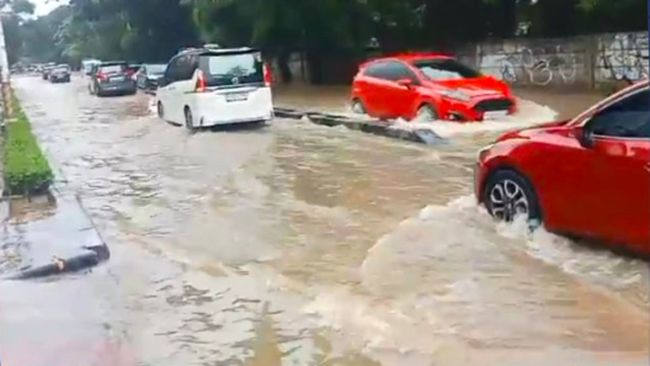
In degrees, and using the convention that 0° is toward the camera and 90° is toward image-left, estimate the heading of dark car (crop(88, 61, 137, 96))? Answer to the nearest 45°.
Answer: approximately 135°

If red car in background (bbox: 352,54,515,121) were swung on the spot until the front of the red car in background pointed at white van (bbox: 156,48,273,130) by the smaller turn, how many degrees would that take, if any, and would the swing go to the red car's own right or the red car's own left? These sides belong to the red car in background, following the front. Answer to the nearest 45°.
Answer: approximately 135° to the red car's own right

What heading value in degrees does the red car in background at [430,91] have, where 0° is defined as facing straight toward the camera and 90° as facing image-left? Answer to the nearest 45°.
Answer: approximately 315°

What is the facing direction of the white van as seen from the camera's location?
facing away from the viewer and to the left of the viewer

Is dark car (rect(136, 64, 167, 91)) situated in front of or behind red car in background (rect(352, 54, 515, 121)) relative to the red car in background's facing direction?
behind

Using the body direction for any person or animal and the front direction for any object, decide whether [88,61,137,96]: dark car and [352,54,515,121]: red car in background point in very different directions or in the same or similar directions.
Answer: very different directions

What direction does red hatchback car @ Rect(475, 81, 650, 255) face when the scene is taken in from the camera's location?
facing away from the viewer and to the left of the viewer

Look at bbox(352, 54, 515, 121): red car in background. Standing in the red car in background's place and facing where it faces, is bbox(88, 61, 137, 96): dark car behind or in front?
behind

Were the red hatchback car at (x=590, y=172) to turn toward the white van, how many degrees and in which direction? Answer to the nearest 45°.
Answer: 0° — it already faces it
